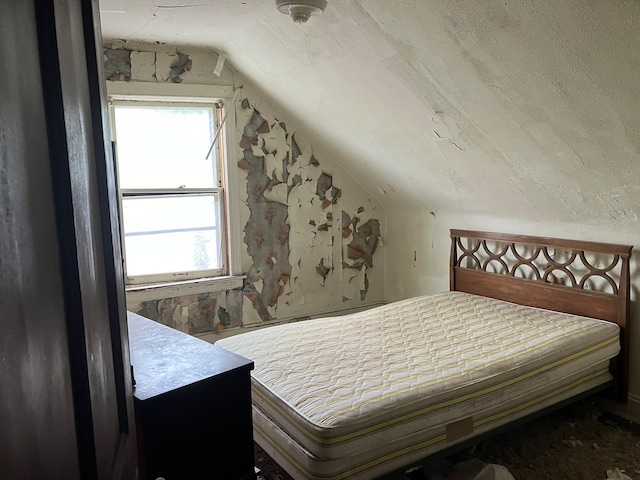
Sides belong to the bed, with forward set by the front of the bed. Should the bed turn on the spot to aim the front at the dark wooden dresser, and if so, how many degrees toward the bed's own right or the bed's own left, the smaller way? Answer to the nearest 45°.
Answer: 0° — it already faces it

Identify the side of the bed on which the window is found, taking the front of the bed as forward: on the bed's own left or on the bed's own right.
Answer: on the bed's own right

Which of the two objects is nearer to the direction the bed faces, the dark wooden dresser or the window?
the dark wooden dresser

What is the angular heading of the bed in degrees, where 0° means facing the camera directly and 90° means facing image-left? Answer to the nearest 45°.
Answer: approximately 45°
